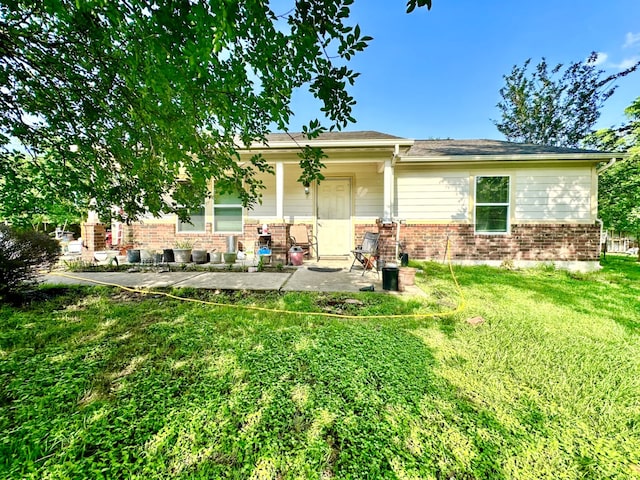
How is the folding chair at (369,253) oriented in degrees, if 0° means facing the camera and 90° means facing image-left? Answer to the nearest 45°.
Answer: approximately 45°

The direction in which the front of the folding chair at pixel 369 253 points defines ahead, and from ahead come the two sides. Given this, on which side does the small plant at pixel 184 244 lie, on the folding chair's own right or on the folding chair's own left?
on the folding chair's own right

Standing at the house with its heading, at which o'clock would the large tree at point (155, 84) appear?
The large tree is roughly at 1 o'clock from the house.

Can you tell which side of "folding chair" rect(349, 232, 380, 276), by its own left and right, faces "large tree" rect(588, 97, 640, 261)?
back

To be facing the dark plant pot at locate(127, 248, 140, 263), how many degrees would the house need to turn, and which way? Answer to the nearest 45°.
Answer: approximately 90° to its right

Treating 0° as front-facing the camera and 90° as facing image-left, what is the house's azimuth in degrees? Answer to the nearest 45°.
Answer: approximately 0°

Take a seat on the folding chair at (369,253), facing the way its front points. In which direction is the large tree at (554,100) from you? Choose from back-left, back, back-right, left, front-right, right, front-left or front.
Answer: back
